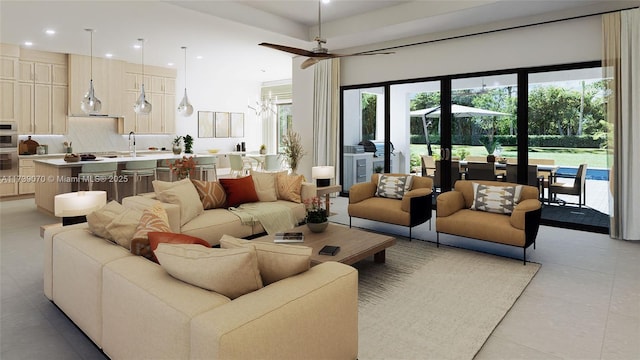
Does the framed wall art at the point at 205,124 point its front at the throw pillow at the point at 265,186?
yes

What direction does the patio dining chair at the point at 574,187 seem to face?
to the viewer's left

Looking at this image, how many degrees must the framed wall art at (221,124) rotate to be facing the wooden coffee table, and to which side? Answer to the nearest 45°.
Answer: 0° — it already faces it

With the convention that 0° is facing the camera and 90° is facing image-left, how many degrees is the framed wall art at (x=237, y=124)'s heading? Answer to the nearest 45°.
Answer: approximately 0°

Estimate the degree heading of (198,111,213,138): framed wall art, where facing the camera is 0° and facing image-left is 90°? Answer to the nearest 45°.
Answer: approximately 0°

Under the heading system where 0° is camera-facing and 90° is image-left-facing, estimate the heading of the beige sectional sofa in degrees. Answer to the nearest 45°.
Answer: approximately 225°

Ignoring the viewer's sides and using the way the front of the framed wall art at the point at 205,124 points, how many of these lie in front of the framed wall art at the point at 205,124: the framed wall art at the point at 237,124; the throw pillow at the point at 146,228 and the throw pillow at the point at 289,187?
2
